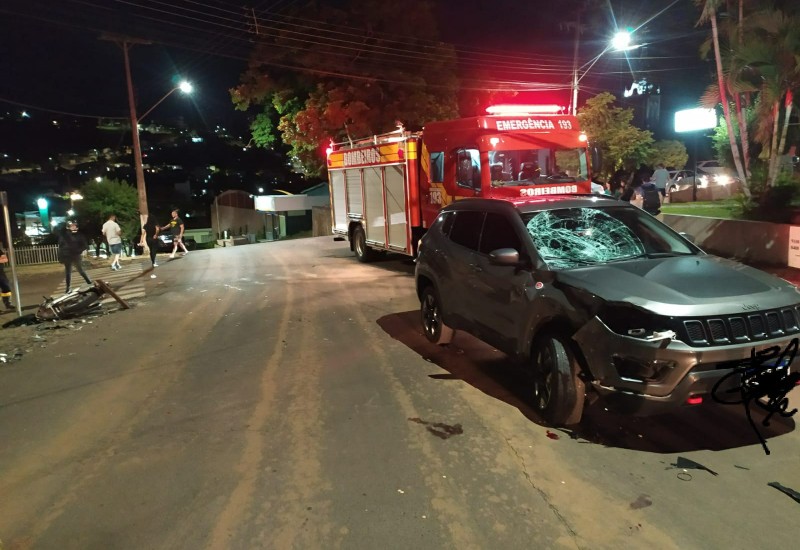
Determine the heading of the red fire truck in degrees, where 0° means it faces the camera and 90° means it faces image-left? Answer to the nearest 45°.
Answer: approximately 315°

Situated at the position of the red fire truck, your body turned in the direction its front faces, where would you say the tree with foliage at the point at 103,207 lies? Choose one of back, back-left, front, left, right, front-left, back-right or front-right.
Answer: back

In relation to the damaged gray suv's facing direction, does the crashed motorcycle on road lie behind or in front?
behind

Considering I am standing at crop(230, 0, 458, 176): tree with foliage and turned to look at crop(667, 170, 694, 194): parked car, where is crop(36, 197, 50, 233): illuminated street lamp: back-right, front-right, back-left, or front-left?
back-left

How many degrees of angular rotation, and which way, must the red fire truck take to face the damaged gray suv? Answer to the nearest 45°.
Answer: approximately 45° to its right

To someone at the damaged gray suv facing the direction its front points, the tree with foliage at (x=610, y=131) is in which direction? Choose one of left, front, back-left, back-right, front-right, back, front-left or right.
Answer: back-left

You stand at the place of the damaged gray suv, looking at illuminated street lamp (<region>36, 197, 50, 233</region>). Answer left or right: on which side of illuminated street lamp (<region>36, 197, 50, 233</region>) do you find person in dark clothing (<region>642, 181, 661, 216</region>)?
right

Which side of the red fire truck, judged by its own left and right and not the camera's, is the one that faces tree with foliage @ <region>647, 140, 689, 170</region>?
left

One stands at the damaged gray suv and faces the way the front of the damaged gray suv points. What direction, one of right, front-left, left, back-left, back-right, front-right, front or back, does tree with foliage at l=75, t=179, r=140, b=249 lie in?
back

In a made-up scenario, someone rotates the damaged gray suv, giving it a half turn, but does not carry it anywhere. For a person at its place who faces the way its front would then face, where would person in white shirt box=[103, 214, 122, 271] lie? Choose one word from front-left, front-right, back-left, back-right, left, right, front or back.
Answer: front

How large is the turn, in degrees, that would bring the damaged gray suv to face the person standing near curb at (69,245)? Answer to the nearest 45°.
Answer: approximately 180°
